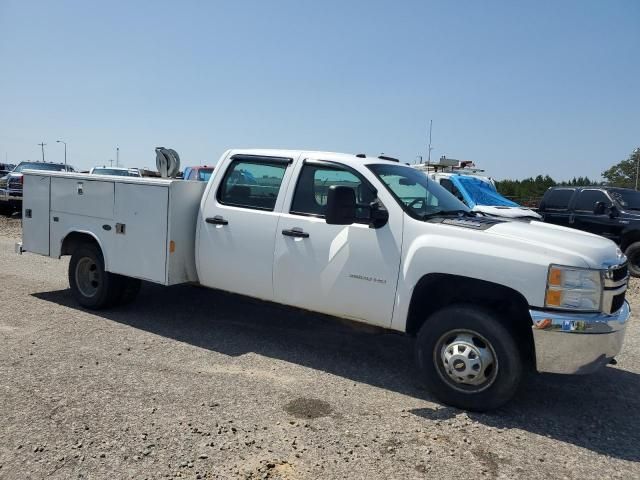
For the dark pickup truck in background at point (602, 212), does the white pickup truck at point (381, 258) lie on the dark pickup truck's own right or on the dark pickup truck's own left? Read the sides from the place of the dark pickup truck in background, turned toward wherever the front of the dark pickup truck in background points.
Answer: on the dark pickup truck's own right

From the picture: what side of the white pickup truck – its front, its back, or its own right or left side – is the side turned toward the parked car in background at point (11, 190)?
back

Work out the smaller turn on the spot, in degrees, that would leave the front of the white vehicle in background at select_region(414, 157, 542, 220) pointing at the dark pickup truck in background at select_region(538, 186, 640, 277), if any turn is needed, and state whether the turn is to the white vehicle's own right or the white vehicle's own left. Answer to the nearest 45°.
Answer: approximately 45° to the white vehicle's own left

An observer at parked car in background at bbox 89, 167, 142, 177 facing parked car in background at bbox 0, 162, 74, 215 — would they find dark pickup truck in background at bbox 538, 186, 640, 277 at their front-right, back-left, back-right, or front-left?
back-left

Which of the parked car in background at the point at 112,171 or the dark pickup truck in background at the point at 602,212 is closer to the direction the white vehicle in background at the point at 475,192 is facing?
the dark pickup truck in background

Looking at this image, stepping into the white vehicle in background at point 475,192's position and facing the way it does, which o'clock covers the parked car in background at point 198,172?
The parked car in background is roughly at 5 o'clock from the white vehicle in background.
